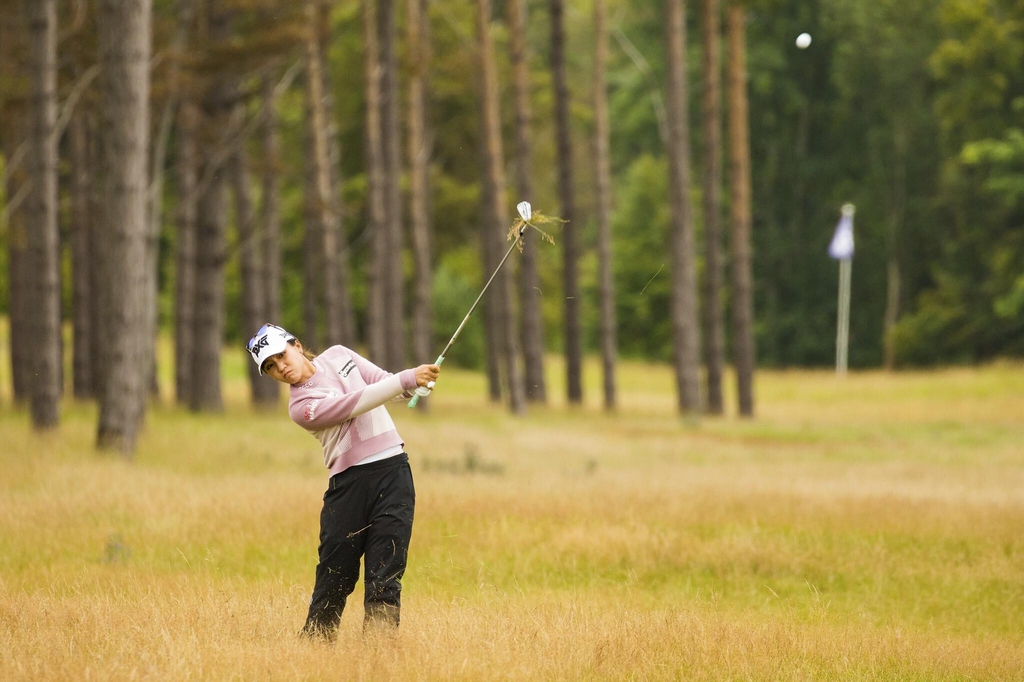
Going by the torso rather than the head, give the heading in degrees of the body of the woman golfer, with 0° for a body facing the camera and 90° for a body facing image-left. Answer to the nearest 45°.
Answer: approximately 0°

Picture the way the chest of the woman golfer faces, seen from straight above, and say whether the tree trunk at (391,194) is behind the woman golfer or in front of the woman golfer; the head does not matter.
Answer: behind

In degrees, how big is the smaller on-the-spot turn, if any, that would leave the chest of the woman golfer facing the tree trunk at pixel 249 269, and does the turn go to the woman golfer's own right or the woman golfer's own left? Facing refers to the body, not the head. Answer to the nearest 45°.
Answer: approximately 180°

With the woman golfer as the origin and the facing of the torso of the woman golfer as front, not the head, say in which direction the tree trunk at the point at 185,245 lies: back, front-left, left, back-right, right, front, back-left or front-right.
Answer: back

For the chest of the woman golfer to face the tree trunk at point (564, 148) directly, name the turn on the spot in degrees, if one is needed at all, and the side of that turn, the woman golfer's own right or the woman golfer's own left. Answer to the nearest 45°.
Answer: approximately 180°

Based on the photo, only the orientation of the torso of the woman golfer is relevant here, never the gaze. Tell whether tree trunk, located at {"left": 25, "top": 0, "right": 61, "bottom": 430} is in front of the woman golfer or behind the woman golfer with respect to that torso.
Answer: behind

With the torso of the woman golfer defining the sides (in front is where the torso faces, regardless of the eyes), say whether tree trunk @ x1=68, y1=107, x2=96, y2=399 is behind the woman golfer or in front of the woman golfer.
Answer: behind

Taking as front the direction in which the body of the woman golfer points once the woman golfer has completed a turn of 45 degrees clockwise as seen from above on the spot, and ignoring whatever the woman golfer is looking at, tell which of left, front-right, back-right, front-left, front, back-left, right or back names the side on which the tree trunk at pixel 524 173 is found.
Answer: back-right

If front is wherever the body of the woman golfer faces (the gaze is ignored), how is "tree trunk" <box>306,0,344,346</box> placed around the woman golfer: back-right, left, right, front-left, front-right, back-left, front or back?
back

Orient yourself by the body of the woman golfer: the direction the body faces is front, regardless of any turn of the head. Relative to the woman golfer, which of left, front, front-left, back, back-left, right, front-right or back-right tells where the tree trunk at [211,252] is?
back
